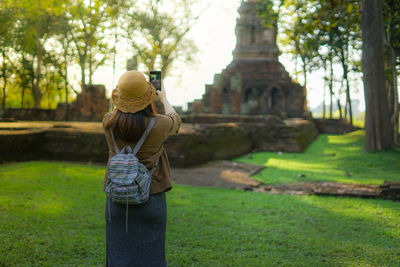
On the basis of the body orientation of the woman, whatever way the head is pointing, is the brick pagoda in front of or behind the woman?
in front

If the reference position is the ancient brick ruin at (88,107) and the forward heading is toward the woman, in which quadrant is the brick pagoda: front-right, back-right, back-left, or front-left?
back-left

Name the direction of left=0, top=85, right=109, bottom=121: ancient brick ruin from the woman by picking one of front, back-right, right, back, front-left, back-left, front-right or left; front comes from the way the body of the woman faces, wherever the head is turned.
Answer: front-left

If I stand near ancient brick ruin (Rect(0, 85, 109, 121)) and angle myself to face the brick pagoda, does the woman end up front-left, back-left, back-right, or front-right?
back-right

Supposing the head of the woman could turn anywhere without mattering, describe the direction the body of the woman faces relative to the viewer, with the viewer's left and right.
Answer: facing away from the viewer and to the right of the viewer
